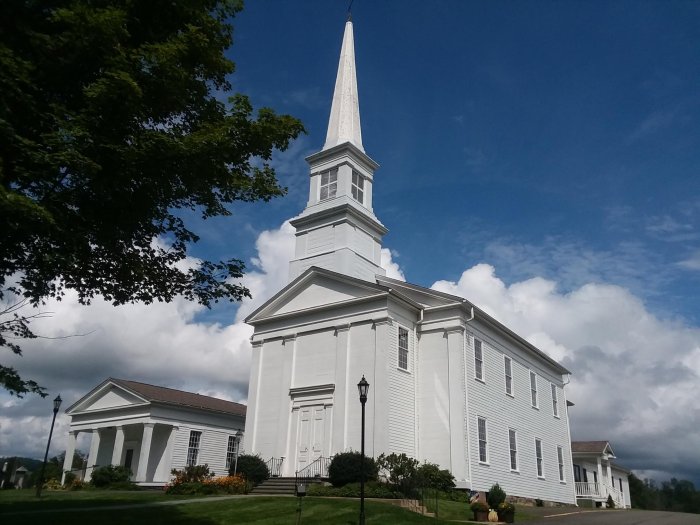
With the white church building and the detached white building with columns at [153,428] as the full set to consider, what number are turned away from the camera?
0

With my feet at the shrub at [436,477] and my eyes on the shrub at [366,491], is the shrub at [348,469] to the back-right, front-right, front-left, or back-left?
front-right

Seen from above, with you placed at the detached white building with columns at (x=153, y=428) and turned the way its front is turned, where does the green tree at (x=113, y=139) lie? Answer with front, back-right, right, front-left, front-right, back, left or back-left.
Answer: front-left

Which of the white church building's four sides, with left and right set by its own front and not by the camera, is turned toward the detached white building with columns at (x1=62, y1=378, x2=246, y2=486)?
right

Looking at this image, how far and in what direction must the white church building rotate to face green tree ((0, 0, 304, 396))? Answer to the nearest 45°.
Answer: approximately 45° to its left

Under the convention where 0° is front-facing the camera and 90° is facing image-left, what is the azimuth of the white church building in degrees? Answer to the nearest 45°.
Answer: approximately 45°

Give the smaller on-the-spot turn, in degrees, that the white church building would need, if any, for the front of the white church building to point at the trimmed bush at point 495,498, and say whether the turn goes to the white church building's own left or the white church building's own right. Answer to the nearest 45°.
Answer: approximately 90° to the white church building's own left

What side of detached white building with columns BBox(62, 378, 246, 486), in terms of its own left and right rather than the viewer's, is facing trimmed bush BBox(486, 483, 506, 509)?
left

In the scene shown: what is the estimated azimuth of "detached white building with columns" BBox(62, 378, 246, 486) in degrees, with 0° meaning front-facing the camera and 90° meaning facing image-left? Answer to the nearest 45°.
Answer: approximately 45°

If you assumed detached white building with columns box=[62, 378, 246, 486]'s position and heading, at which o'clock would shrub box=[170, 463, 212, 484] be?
The shrub is roughly at 10 o'clock from the detached white building with columns.
